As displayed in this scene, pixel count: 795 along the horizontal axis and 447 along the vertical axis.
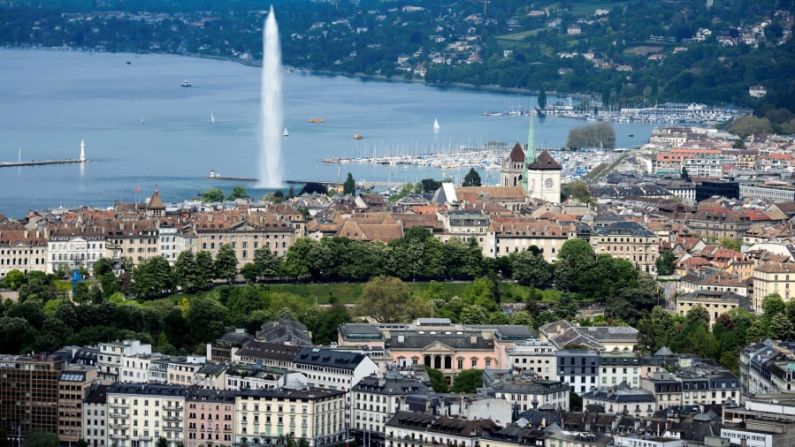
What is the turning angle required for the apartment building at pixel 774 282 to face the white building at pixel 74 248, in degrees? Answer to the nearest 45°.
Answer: approximately 90° to its right

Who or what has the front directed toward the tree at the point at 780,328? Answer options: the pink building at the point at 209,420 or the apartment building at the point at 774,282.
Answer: the apartment building

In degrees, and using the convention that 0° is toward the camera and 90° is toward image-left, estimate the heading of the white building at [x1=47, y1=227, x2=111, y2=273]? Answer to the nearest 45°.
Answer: approximately 0°

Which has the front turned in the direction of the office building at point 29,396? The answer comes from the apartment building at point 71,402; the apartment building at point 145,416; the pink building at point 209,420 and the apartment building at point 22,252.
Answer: the apartment building at point 22,252

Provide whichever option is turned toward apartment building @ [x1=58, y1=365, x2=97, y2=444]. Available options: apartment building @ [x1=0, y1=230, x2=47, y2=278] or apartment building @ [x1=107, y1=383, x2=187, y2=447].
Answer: apartment building @ [x1=0, y1=230, x2=47, y2=278]

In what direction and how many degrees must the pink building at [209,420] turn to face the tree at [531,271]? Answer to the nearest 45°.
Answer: approximately 135° to its left
